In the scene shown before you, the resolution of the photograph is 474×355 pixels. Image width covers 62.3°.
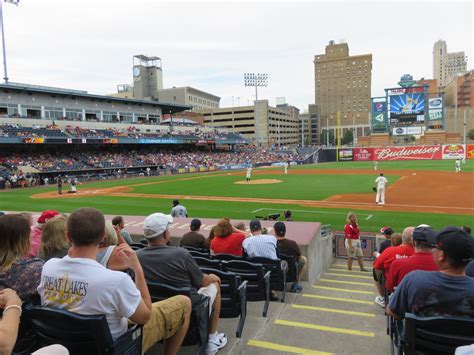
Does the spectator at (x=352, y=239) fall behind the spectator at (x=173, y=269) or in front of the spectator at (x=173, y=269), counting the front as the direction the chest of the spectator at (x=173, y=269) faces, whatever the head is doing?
in front

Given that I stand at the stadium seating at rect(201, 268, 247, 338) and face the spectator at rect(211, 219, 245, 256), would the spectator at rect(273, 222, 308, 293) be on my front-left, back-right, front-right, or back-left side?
front-right

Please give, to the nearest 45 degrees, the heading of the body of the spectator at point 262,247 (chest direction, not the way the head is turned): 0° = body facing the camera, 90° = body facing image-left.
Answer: approximately 180°

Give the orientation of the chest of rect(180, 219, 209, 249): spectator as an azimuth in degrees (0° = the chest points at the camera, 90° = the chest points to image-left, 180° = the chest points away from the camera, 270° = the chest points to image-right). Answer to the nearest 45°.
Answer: approximately 180°

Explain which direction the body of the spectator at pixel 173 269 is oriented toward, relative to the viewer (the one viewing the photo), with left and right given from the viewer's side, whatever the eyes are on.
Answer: facing away from the viewer and to the right of the viewer

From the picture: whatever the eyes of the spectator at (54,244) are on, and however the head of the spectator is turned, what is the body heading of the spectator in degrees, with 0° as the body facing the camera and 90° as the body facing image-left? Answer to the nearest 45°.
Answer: approximately 180°

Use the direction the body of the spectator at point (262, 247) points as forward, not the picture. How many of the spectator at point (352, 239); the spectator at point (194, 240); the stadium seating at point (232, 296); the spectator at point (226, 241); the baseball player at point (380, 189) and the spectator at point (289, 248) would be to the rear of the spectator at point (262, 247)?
1

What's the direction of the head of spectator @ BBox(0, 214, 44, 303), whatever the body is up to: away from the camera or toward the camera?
away from the camera

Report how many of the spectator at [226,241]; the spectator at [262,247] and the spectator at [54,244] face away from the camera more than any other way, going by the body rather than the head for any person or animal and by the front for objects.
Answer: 3

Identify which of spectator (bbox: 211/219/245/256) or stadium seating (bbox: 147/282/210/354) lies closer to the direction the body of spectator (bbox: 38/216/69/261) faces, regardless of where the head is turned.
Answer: the spectator

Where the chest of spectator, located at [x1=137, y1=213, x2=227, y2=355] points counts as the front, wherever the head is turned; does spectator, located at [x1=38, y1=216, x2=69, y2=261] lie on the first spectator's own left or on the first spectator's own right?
on the first spectator's own left
